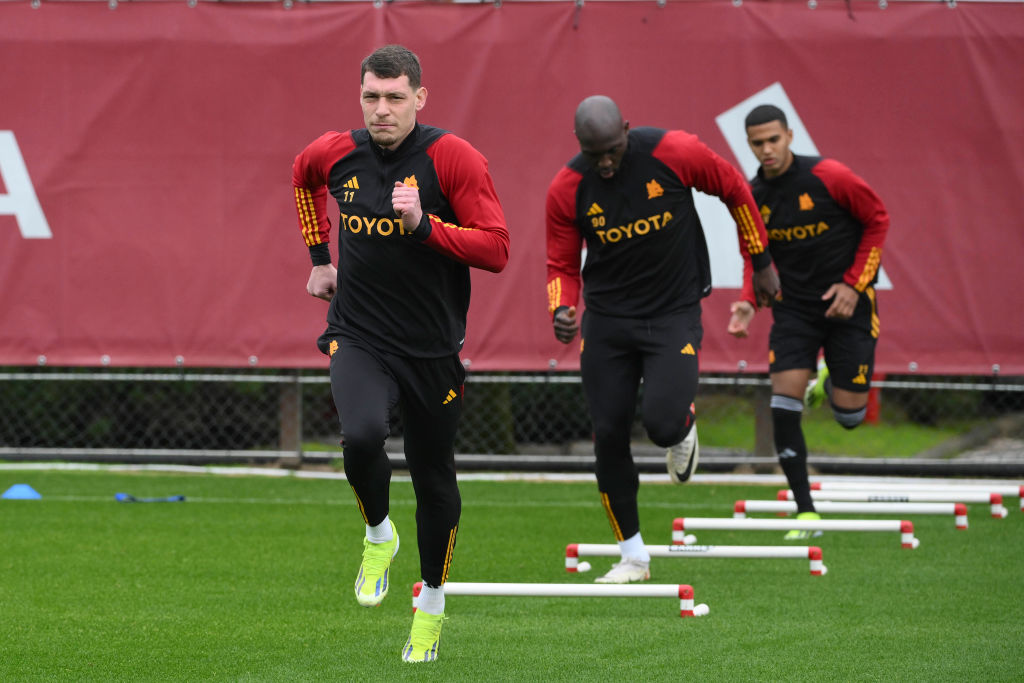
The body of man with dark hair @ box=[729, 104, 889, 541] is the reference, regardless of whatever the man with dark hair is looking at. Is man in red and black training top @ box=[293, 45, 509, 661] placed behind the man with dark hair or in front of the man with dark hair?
in front

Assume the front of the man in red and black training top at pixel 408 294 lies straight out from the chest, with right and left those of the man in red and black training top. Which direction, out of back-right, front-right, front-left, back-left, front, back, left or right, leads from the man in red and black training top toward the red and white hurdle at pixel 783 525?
back-left

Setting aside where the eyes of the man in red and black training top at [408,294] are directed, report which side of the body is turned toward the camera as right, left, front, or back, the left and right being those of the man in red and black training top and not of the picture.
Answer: front

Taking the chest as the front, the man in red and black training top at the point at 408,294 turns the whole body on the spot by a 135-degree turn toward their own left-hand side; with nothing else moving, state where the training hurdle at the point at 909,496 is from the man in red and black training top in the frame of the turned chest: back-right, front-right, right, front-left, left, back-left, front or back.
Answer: front

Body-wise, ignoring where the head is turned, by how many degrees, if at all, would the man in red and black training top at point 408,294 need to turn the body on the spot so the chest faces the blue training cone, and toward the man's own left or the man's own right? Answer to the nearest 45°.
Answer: approximately 135° to the man's own right

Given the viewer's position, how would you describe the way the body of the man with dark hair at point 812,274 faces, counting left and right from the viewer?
facing the viewer and to the left of the viewer

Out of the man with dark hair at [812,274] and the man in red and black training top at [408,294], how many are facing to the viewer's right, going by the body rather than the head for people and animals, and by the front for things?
0
